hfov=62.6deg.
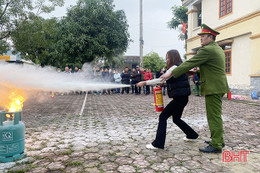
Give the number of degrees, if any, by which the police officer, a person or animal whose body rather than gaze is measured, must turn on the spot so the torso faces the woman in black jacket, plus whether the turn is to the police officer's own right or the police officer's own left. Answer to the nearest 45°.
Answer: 0° — they already face them

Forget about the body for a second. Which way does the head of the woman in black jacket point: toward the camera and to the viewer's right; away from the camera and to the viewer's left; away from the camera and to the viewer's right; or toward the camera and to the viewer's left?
away from the camera and to the viewer's left

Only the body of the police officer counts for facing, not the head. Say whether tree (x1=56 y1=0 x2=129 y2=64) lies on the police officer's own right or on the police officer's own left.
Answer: on the police officer's own right

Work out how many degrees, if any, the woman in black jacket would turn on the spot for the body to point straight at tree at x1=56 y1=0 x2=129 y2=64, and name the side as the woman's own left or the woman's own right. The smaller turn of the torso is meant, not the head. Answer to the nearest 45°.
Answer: approximately 45° to the woman's own right

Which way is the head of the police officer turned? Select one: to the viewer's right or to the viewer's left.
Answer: to the viewer's left

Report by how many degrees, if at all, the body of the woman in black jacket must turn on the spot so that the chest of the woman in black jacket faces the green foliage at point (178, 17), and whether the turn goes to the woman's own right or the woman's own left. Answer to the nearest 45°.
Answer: approximately 90° to the woman's own right

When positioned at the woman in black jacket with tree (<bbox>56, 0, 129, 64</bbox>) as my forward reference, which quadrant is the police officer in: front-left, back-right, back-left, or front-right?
back-right

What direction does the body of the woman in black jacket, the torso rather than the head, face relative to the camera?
to the viewer's left

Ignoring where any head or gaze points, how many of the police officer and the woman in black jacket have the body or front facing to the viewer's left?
2

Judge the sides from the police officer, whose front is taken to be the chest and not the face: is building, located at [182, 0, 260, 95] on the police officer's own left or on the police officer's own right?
on the police officer's own right

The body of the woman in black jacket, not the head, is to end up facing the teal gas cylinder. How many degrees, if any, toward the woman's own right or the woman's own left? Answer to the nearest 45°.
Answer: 0° — they already face it

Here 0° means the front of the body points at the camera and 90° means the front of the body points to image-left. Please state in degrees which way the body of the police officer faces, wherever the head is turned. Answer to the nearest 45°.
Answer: approximately 90°
